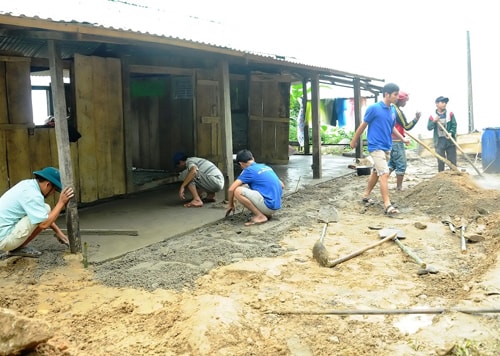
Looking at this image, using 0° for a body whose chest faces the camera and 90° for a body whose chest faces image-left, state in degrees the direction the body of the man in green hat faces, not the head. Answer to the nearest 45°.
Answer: approximately 270°

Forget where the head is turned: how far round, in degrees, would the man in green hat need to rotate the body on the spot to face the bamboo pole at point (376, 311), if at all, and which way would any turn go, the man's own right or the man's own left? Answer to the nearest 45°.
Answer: approximately 45° to the man's own right

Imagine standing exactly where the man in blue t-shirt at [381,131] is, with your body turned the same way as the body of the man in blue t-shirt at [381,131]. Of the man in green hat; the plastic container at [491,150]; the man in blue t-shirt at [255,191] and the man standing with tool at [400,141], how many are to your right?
2

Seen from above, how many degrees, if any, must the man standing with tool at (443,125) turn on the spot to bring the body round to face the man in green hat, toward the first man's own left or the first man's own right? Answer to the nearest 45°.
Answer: approximately 45° to the first man's own right

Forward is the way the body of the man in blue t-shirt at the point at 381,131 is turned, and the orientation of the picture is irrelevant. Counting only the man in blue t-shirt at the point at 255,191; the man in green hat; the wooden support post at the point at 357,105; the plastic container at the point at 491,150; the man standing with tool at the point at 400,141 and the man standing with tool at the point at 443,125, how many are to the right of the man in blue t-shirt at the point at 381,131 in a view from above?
2

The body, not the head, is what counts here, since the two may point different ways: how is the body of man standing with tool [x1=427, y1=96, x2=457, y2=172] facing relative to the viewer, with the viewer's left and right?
facing the viewer

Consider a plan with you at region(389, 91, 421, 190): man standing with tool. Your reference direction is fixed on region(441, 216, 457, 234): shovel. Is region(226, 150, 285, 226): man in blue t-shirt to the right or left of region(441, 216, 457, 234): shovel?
right

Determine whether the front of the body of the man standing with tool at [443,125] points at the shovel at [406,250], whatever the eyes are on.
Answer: yes

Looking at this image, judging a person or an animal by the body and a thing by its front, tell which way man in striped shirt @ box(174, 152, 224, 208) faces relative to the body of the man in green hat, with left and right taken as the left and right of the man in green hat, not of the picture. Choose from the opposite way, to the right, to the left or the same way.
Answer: the opposite way

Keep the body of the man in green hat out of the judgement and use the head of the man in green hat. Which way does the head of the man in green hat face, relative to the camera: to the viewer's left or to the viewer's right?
to the viewer's right

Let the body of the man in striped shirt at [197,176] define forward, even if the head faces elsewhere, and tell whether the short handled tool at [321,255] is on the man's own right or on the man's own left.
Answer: on the man's own left

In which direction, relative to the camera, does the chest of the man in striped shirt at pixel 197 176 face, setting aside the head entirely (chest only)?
to the viewer's left

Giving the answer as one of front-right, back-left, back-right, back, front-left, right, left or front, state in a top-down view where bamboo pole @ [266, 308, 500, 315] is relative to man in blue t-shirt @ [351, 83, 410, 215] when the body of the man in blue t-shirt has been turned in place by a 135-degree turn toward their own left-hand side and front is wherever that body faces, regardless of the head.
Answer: back
